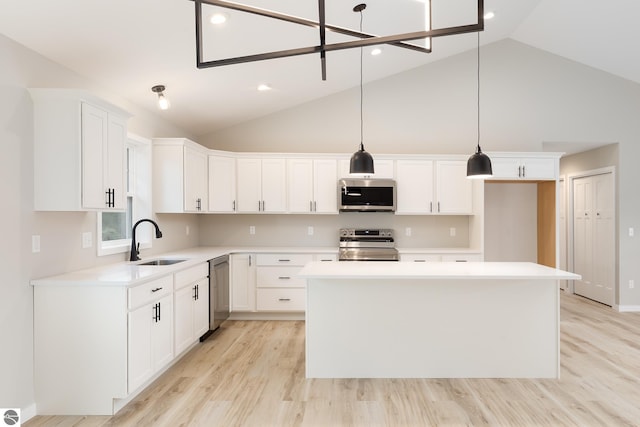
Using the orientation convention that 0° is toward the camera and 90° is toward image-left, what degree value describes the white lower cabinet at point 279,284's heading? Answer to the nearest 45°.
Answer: approximately 0°

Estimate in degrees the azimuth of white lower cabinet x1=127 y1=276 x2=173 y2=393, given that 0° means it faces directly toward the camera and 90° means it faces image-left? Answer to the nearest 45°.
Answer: approximately 315°

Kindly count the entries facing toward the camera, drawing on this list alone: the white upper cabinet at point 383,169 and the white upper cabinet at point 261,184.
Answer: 2

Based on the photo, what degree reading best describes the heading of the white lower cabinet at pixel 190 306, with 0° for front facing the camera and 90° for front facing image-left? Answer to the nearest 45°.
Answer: approximately 315°

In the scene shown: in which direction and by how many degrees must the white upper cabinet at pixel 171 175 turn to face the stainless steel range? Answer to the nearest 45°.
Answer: approximately 45° to its left

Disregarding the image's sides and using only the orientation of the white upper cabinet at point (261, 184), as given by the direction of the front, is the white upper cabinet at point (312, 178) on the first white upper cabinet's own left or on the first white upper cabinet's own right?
on the first white upper cabinet's own left

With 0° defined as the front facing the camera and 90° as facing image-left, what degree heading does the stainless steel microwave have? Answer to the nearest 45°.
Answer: approximately 0°

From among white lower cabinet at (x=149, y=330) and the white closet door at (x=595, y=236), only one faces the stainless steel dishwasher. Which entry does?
the white closet door

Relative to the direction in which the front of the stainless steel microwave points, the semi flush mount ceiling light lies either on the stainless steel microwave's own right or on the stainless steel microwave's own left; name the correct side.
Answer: on the stainless steel microwave's own right

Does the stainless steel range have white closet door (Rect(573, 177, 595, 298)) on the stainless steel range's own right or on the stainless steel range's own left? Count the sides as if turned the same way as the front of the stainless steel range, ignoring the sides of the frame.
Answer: on the stainless steel range's own left

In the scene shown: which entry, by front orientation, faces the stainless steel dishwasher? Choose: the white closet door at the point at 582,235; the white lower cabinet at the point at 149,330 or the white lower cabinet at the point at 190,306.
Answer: the white closet door

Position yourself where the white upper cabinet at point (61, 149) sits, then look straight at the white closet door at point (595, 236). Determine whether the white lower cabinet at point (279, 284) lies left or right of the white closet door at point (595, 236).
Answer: left
